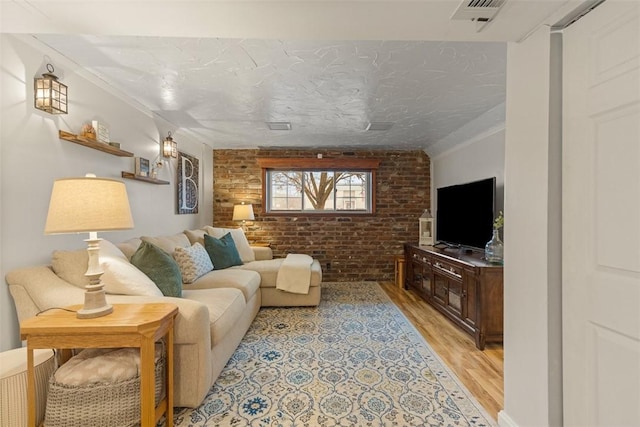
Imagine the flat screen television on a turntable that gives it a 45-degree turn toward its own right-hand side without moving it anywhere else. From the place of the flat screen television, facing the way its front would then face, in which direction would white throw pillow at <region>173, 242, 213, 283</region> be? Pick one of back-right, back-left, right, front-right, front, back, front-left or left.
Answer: front-left

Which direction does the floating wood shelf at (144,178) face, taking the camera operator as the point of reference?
facing the viewer and to the right of the viewer

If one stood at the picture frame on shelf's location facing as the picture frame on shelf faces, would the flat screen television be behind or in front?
in front

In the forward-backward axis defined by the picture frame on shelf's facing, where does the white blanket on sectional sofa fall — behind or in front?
in front

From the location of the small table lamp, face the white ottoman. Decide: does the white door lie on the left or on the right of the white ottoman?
left

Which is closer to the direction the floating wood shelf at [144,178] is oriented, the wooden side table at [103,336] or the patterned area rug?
the patterned area rug

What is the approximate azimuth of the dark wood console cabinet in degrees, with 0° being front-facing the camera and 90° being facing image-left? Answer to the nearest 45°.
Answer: approximately 45°

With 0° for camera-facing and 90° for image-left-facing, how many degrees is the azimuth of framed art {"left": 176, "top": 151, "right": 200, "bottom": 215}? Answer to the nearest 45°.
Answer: approximately 315°

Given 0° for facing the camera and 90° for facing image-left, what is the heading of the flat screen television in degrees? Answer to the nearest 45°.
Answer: approximately 45°

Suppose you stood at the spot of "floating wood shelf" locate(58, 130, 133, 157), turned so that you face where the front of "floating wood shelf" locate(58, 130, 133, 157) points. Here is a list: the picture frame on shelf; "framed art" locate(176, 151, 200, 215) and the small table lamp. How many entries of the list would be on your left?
3

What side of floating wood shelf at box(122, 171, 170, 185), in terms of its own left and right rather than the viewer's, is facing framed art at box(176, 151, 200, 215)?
left

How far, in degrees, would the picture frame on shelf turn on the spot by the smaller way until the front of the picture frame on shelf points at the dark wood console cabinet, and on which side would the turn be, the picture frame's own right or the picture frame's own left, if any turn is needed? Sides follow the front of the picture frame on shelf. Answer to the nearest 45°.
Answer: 0° — it already faces it
